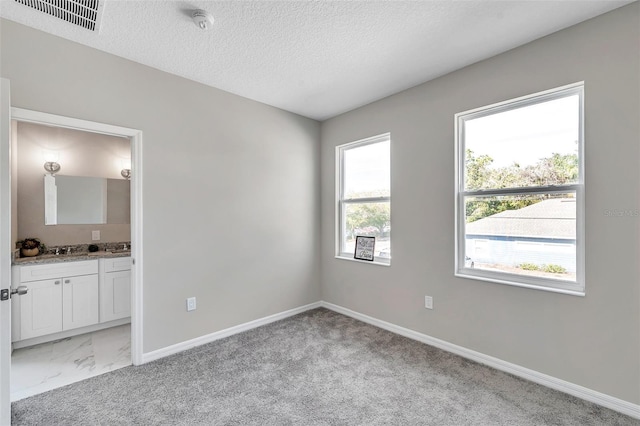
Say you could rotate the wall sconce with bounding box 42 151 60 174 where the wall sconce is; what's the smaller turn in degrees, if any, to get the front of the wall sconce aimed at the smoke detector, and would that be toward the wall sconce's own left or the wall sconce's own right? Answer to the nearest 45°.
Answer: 0° — it already faces it

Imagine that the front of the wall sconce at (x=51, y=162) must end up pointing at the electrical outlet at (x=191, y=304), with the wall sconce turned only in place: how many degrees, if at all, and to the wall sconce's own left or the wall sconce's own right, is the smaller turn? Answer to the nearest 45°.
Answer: approximately 45° to the wall sconce's own left

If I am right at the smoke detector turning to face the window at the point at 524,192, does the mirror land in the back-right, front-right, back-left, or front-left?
back-left

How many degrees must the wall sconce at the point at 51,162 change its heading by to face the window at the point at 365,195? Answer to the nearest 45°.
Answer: approximately 45° to its left

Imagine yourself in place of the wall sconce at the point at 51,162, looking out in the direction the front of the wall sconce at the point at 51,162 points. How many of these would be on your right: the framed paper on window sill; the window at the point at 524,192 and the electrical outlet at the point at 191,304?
0

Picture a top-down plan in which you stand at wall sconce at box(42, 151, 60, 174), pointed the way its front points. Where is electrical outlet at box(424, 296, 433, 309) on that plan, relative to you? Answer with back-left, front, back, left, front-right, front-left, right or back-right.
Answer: front-left

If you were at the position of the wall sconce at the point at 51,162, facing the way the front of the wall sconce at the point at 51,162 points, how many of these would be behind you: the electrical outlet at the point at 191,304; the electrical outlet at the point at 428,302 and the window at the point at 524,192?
0

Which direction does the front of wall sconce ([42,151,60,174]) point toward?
toward the camera

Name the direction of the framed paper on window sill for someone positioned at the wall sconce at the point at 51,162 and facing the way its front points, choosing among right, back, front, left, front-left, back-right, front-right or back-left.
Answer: front-left

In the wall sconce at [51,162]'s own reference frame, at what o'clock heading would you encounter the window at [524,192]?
The window is roughly at 11 o'clock from the wall sconce.
